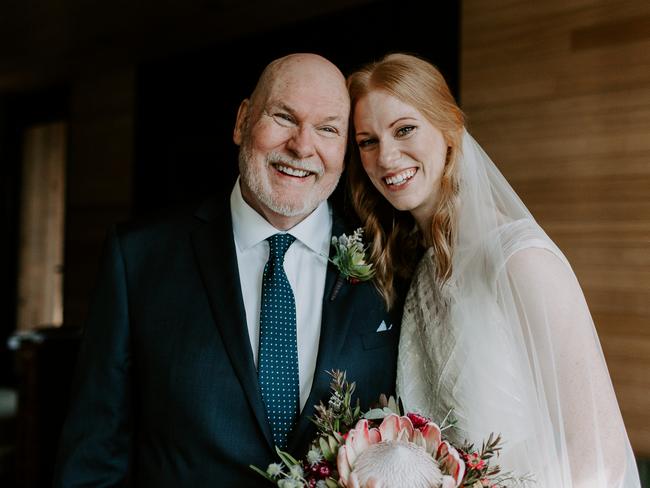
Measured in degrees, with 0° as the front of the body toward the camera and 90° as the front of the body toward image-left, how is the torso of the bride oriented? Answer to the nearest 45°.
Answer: approximately 45°
